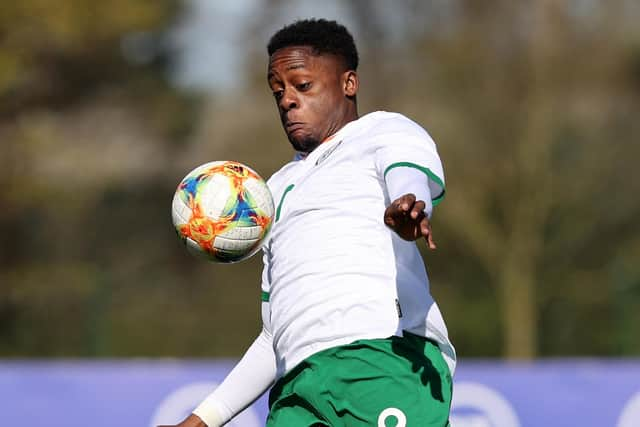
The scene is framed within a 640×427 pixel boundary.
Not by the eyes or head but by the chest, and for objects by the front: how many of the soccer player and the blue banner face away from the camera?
0

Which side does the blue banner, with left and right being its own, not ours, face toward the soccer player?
front

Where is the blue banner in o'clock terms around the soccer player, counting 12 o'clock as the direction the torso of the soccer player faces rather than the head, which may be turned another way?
The blue banner is roughly at 4 o'clock from the soccer player.

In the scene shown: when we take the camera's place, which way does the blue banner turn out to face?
facing the viewer

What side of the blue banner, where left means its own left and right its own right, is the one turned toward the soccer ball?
front

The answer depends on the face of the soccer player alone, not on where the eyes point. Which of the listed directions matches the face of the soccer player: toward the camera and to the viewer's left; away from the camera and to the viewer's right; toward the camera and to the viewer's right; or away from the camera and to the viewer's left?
toward the camera and to the viewer's left
